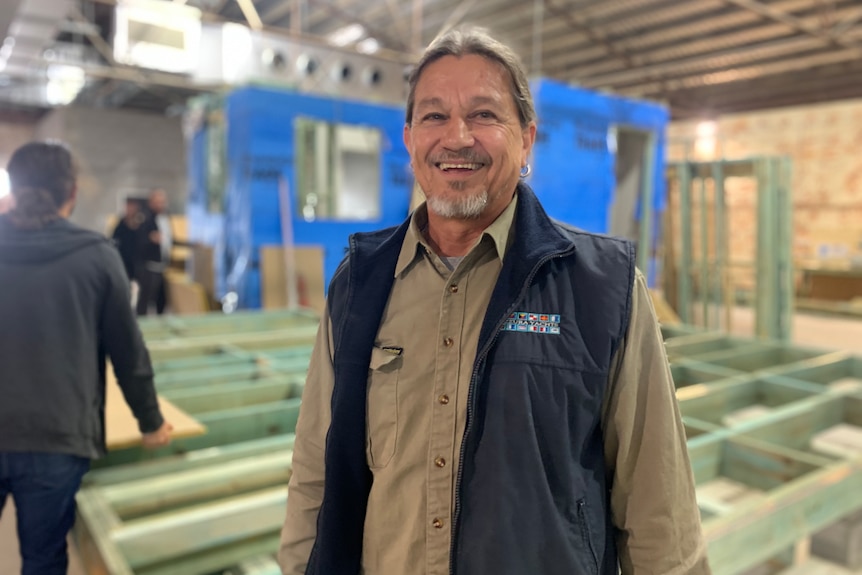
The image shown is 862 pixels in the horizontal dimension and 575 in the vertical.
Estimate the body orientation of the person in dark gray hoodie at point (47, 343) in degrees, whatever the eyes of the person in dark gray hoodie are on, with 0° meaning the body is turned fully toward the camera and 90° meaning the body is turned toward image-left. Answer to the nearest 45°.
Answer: approximately 180°

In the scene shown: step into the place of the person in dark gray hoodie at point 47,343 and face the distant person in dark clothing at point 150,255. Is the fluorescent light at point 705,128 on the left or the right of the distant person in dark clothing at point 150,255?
right

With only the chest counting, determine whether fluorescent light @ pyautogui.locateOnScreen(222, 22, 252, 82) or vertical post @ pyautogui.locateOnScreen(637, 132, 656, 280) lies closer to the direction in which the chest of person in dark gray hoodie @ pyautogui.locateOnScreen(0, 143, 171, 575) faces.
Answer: the fluorescent light

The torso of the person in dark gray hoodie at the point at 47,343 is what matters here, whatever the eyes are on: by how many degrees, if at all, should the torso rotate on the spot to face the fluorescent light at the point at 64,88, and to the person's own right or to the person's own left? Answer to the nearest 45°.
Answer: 0° — they already face it

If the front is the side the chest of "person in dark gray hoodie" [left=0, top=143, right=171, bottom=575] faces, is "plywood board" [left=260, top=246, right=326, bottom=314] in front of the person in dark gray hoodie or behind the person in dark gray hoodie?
in front

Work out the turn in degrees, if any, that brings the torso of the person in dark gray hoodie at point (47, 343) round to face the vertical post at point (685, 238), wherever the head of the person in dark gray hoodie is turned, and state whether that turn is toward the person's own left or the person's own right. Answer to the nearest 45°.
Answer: approximately 45° to the person's own right

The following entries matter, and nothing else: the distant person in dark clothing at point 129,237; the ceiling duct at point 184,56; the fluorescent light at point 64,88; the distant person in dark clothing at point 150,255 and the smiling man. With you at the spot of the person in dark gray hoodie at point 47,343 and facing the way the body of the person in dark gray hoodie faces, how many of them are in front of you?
4

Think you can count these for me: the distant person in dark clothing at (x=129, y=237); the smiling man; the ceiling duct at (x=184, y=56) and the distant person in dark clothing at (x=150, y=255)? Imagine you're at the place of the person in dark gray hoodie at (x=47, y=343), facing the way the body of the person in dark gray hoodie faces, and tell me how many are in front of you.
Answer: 3

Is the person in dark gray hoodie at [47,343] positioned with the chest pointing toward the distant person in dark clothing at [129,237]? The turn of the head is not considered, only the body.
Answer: yes

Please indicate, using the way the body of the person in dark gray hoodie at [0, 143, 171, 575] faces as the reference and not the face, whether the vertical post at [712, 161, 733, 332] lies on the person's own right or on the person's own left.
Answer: on the person's own right

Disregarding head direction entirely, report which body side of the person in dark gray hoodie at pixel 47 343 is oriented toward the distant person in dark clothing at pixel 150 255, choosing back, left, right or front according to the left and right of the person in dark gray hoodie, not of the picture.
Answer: front

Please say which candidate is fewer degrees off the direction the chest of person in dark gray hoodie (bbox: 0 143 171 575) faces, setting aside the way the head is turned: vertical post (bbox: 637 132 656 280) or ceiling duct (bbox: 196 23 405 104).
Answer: the ceiling duct

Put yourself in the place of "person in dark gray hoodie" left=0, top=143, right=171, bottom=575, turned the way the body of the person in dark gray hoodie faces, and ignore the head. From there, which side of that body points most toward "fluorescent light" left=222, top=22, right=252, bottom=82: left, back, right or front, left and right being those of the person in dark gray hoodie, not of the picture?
front

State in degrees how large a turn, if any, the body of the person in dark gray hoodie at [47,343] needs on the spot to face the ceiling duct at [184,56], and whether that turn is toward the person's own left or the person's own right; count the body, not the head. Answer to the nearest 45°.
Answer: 0° — they already face it
